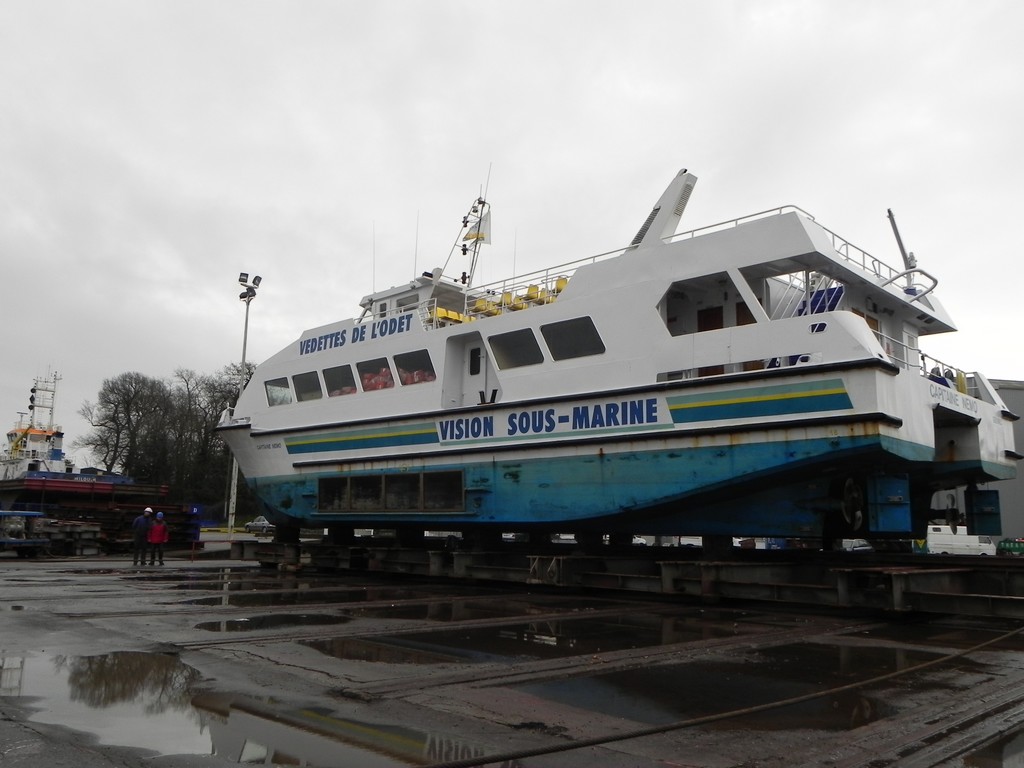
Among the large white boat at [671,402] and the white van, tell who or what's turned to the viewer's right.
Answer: the white van

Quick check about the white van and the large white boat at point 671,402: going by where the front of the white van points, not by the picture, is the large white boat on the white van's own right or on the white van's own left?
on the white van's own right

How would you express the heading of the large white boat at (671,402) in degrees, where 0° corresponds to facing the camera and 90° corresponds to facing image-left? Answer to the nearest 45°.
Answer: approximately 135°

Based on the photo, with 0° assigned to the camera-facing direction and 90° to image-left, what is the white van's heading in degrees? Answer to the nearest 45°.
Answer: approximately 270°

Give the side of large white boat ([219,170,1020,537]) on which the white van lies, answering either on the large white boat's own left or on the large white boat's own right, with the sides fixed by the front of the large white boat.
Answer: on the large white boat's own right
